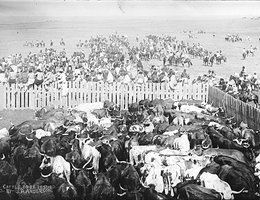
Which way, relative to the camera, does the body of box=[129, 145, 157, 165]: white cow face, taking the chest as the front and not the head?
to the viewer's left

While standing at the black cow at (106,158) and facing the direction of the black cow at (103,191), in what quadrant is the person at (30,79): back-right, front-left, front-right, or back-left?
back-right

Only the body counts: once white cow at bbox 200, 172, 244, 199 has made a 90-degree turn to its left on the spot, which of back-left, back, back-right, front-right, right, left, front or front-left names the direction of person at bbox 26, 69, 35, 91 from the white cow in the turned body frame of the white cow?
left

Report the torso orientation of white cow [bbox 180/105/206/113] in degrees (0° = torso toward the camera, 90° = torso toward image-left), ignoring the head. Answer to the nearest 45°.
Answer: approximately 270°

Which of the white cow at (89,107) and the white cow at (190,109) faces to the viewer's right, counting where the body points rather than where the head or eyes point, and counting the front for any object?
the white cow at (190,109)

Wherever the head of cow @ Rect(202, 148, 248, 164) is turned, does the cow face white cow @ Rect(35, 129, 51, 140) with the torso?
yes

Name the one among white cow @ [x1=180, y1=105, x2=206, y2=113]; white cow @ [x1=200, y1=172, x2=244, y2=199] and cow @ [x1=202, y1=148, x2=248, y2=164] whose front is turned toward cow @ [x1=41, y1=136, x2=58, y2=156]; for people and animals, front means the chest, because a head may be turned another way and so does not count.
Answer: cow @ [x1=202, y1=148, x2=248, y2=164]

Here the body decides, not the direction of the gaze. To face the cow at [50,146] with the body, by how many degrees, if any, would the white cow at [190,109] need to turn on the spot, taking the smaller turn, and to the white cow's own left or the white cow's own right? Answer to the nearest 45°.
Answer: approximately 135° to the white cow's own right

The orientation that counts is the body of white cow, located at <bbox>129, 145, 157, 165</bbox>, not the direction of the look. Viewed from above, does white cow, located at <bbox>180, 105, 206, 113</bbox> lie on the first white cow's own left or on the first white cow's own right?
on the first white cow's own right

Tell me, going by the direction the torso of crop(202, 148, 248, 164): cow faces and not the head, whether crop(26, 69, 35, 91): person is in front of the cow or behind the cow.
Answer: in front
